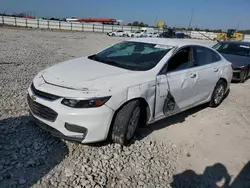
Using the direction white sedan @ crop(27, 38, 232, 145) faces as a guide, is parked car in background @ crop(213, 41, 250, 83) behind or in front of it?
behind

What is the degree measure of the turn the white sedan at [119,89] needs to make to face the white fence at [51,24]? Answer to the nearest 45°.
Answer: approximately 135° to its right

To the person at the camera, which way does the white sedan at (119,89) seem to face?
facing the viewer and to the left of the viewer

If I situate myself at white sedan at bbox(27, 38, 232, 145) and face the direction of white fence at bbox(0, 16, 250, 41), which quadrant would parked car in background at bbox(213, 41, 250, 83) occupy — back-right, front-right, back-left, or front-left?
front-right
